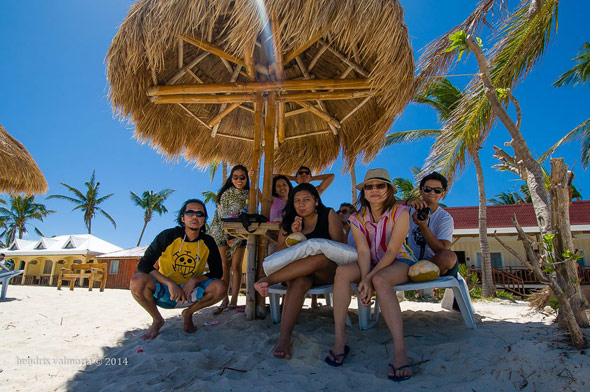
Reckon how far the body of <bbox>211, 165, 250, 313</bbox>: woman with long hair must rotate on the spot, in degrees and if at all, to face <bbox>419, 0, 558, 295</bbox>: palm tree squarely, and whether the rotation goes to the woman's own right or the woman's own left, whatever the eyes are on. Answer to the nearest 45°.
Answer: approximately 90° to the woman's own left

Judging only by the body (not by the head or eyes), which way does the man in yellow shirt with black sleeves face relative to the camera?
toward the camera

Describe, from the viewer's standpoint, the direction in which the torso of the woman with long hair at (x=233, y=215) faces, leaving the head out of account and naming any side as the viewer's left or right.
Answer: facing the viewer

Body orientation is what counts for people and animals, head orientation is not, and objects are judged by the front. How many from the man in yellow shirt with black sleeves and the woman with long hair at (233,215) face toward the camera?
2

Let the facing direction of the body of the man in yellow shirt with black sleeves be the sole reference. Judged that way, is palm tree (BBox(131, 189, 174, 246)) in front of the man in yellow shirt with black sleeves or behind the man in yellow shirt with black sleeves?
behind

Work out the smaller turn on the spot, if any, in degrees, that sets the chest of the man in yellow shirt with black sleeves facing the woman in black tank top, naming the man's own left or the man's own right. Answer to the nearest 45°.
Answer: approximately 45° to the man's own left

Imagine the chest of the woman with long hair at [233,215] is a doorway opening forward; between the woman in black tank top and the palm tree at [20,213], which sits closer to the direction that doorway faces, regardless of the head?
the woman in black tank top

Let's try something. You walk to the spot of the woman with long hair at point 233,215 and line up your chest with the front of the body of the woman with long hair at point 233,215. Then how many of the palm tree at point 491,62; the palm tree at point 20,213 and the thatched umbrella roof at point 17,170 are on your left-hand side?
1

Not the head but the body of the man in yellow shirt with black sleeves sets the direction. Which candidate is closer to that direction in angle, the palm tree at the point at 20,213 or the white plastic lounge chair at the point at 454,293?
the white plastic lounge chair
